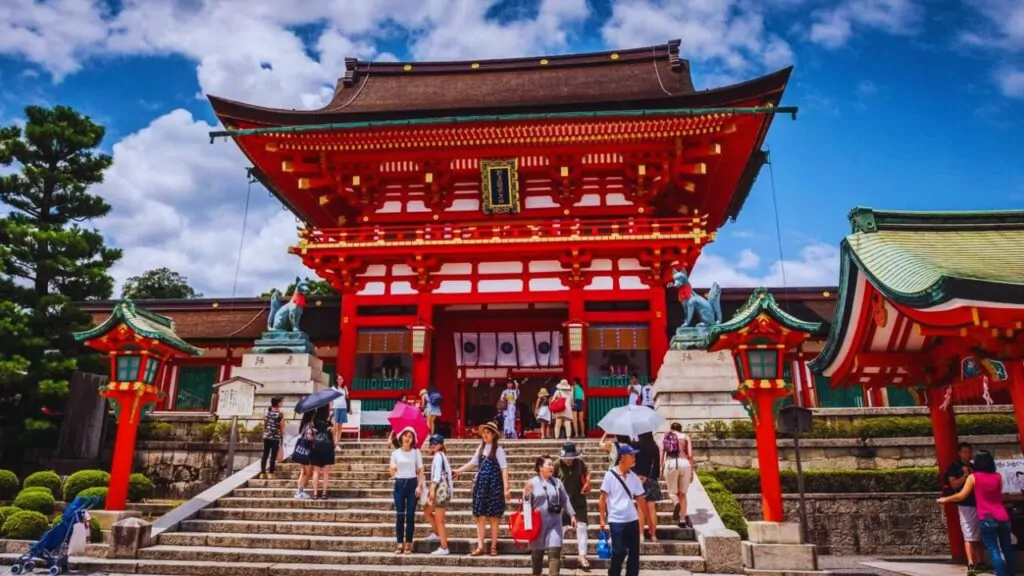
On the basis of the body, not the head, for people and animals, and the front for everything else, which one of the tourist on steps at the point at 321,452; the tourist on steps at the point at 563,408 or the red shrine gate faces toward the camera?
the red shrine gate

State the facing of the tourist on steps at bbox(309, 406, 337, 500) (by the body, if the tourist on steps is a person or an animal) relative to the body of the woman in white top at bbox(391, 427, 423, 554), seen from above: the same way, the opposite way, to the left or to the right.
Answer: the opposite way

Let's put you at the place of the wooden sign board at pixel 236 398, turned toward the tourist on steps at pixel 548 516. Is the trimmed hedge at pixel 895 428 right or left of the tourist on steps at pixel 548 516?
left

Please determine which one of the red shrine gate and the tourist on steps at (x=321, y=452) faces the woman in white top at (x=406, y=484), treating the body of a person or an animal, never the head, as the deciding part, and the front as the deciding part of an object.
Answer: the red shrine gate

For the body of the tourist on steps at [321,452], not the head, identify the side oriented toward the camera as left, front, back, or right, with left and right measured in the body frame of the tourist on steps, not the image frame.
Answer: back

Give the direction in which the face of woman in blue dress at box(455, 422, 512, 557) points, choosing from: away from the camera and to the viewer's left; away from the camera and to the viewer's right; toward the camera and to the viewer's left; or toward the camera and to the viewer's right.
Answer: toward the camera and to the viewer's left

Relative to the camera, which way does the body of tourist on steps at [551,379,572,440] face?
away from the camera

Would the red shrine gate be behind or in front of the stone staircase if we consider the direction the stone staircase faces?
behind

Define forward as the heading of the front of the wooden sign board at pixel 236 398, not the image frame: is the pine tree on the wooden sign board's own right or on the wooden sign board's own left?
on the wooden sign board's own right
